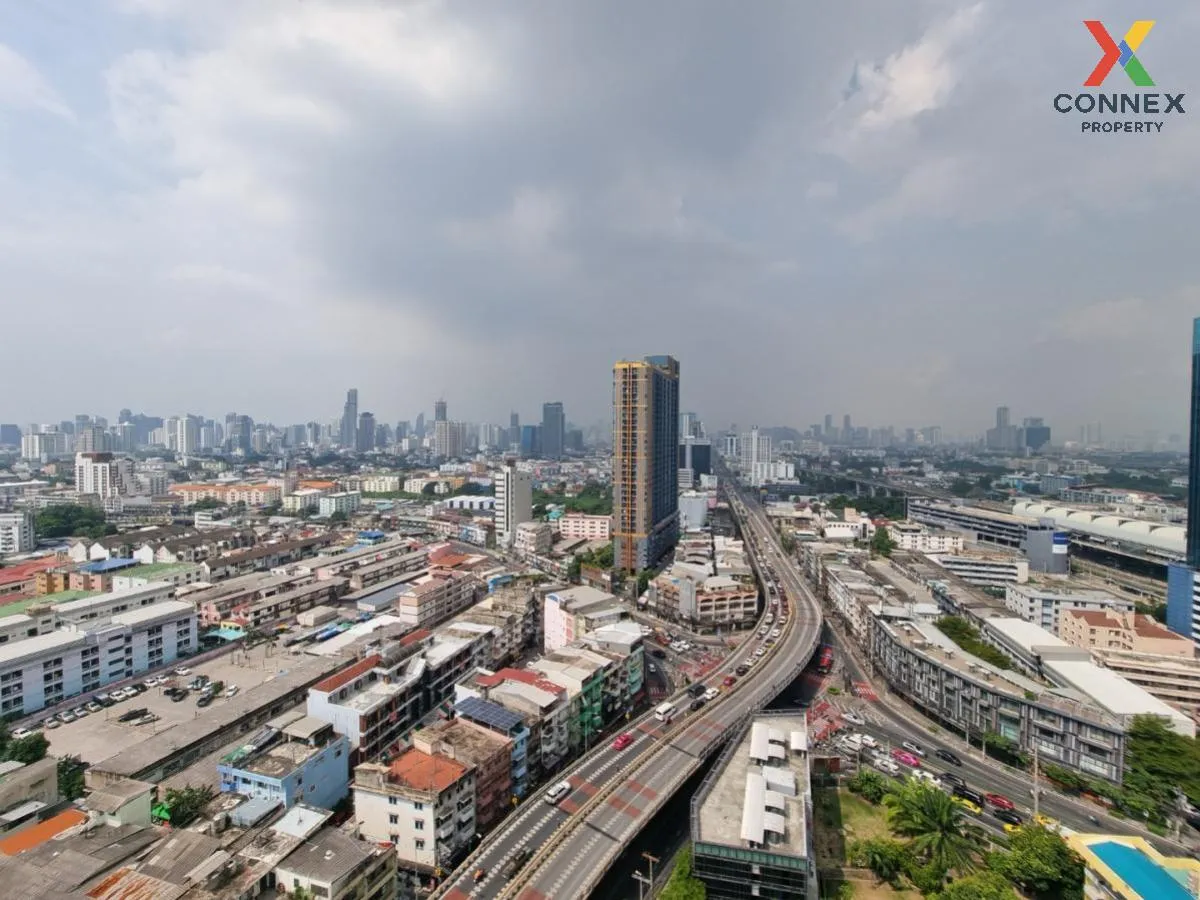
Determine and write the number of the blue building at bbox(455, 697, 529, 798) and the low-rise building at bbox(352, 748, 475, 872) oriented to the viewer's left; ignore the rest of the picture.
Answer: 0

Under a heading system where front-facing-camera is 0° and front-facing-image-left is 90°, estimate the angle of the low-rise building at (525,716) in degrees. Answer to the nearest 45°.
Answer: approximately 315°

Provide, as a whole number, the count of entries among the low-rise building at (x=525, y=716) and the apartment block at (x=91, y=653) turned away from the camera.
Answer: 0

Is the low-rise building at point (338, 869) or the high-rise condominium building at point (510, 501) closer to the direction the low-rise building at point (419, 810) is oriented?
the low-rise building

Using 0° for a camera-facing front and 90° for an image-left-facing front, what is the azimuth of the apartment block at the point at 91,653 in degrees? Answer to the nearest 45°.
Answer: approximately 315°

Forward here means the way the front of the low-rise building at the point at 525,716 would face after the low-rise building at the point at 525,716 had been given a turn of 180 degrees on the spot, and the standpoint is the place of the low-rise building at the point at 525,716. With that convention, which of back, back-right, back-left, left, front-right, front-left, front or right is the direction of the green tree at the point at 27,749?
front-left

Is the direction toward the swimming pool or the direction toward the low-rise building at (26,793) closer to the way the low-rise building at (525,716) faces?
the swimming pool

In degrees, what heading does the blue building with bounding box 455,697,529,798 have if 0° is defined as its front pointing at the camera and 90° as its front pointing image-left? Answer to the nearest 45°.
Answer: approximately 315°

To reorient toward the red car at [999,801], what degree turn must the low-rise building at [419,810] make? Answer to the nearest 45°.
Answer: approximately 45° to its left

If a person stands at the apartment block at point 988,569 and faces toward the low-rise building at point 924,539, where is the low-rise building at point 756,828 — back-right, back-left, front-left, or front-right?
back-left

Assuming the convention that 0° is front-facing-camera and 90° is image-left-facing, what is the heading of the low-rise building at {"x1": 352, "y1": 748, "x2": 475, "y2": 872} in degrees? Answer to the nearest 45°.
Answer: approximately 315°
